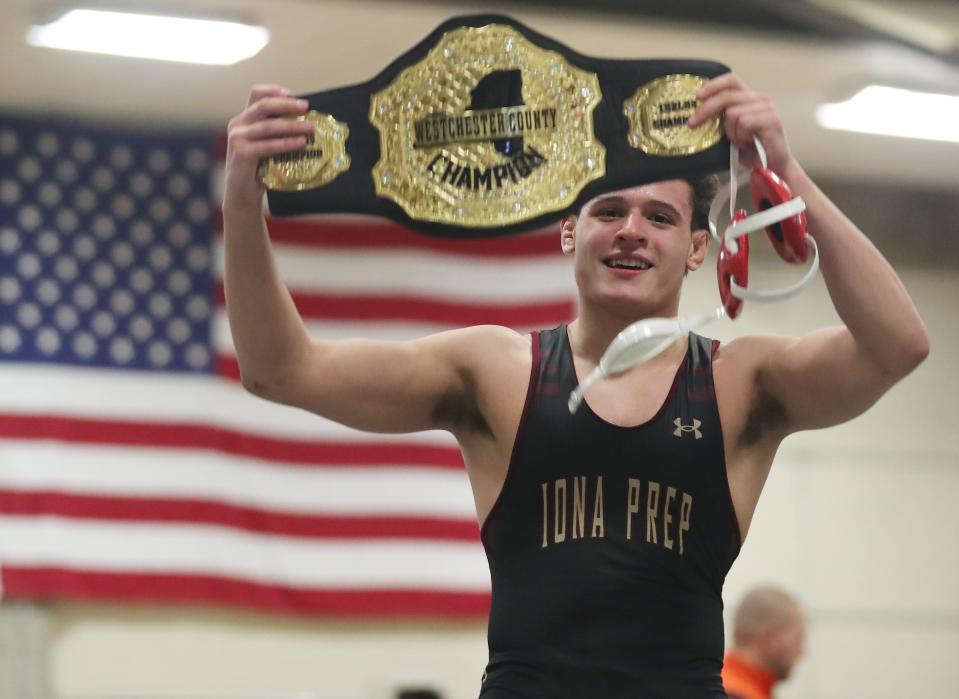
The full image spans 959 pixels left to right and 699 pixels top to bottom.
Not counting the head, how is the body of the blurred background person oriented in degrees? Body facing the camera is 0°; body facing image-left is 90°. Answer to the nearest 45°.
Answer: approximately 225°

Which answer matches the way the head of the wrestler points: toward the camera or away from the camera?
toward the camera

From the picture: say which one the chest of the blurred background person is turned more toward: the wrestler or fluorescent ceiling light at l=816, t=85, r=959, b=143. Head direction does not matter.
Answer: the fluorescent ceiling light

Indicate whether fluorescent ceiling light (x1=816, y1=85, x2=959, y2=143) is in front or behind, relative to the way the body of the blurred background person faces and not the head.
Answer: in front

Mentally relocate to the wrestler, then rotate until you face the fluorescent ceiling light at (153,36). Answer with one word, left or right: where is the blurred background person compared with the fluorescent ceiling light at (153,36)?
right

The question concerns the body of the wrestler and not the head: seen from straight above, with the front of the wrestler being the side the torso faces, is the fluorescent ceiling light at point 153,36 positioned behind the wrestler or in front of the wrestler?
behind

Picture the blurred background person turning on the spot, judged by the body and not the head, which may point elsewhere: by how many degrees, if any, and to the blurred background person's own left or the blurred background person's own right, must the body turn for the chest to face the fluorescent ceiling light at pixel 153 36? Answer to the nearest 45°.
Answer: approximately 135° to the blurred background person's own left

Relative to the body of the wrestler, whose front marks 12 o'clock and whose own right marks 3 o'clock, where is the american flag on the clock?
The american flag is roughly at 5 o'clock from the wrestler.

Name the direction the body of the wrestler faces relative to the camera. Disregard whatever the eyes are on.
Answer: toward the camera

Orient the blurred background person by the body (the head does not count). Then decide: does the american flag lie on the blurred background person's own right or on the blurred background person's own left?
on the blurred background person's own left

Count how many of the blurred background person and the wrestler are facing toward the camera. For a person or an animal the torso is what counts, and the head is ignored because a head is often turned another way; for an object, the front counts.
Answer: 1

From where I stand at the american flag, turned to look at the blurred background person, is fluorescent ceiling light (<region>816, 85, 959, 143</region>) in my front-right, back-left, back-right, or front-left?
front-left

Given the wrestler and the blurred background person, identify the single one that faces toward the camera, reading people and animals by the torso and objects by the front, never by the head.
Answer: the wrestler

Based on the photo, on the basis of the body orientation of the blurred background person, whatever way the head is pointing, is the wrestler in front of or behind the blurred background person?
behind

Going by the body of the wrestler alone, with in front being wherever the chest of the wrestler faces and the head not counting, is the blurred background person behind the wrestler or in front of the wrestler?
behind
